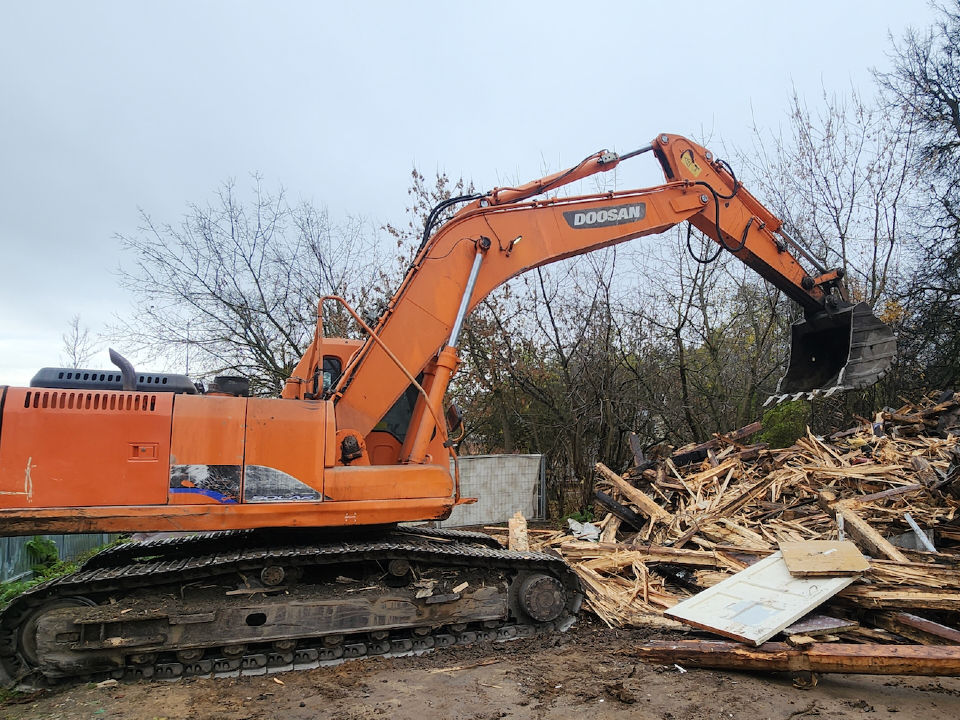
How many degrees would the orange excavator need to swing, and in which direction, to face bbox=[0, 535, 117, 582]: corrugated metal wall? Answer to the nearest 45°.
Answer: approximately 135° to its left

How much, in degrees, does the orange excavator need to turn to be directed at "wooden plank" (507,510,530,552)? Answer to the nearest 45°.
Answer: approximately 45° to its left

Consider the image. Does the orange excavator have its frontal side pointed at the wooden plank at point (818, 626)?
yes

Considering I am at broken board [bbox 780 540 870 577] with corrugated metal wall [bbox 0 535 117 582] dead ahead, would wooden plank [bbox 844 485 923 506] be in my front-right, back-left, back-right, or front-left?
back-right

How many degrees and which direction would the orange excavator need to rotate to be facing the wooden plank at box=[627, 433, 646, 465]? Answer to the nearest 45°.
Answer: approximately 45° to its left

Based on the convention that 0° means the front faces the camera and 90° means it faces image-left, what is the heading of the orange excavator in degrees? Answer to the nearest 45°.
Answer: approximately 270°

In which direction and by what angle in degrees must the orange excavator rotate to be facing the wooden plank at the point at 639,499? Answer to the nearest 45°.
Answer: approximately 45° to its left
